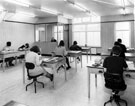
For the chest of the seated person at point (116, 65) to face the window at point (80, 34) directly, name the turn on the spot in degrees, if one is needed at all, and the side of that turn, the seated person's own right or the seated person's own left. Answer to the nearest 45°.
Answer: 0° — they already face it

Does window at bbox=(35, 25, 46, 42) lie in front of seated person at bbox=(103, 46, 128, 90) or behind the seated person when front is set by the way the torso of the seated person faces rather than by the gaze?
in front

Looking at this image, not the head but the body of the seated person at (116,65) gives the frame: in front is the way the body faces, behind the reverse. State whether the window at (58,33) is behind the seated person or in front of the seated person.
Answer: in front

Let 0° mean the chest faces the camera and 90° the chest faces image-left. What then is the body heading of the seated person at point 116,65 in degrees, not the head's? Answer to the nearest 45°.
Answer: approximately 180°

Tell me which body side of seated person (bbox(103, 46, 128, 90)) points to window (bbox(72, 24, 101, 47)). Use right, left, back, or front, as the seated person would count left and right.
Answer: front
